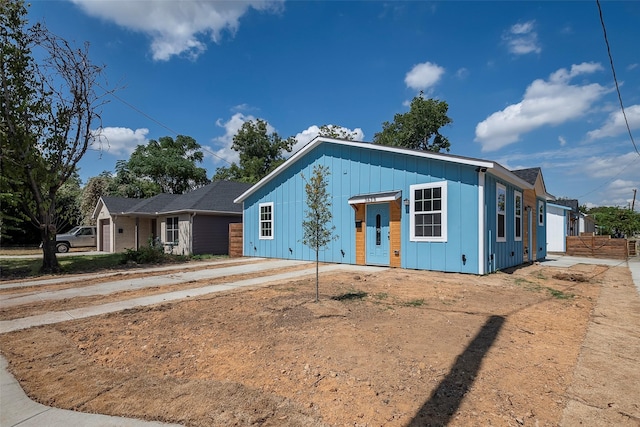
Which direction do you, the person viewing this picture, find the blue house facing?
facing the viewer and to the left of the viewer

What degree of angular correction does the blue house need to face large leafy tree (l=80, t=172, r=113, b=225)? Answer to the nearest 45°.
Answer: approximately 90° to its right

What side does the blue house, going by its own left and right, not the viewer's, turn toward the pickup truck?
right

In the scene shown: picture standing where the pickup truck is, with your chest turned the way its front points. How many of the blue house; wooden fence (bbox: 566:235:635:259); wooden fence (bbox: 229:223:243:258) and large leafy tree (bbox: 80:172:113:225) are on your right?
1

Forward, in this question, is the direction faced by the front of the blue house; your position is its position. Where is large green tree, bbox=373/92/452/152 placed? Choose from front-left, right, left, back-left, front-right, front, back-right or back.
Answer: back-right

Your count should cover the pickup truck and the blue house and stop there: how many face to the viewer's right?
0

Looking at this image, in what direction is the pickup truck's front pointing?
to the viewer's left

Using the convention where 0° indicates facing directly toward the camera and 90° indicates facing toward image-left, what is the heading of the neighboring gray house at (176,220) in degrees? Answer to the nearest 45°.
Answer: approximately 45°

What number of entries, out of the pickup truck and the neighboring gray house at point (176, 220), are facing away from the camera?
0

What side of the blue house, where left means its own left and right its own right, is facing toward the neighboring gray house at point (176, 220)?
right

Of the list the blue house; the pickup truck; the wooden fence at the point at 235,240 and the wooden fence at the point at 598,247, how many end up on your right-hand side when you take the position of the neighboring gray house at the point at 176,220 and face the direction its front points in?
1
